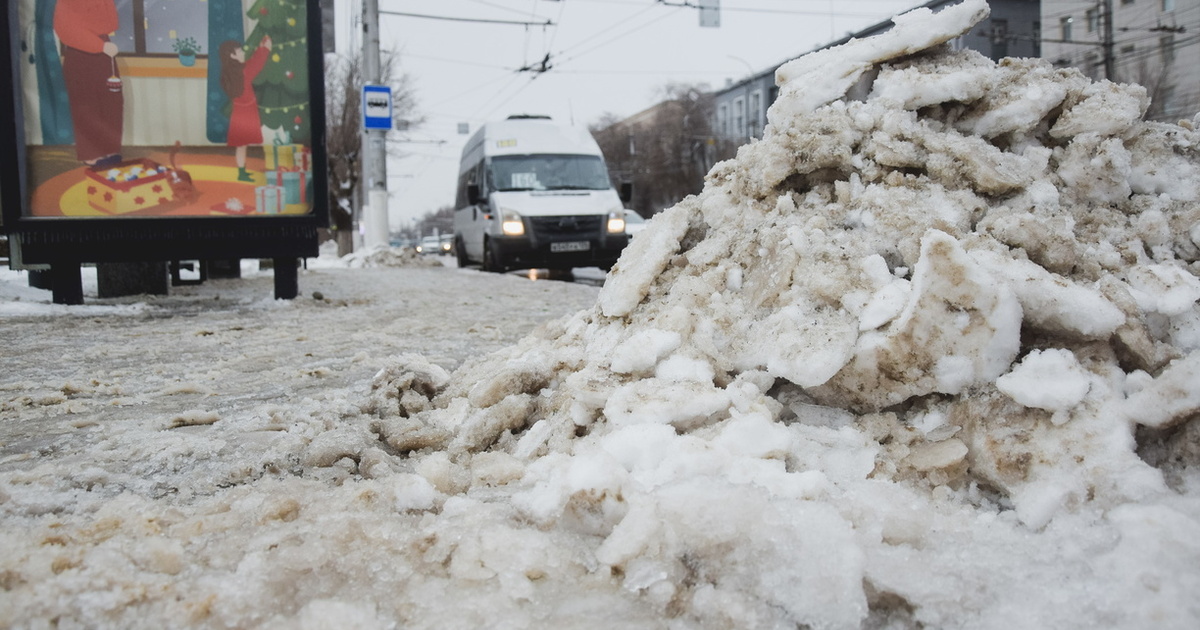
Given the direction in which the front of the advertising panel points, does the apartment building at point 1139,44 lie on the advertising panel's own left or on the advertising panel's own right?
on the advertising panel's own left

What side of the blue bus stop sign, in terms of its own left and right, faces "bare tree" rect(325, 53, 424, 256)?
back

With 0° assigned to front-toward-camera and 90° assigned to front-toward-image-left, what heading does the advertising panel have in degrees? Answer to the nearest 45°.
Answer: approximately 0°

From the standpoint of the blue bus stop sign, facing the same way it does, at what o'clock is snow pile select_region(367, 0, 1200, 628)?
The snow pile is roughly at 12 o'clock from the blue bus stop sign.

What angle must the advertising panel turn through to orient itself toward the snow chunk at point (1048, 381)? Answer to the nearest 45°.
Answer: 0° — it already faces it

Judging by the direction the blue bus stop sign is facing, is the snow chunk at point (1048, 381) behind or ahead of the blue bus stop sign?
ahead

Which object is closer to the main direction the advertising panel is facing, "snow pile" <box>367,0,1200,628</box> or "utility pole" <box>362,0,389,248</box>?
the snow pile

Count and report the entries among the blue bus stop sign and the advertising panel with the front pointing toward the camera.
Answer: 2

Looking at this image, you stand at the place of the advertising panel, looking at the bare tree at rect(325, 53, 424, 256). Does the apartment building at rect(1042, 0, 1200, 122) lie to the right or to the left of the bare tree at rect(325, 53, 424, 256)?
right

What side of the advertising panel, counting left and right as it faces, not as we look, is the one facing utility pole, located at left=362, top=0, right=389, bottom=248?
back
